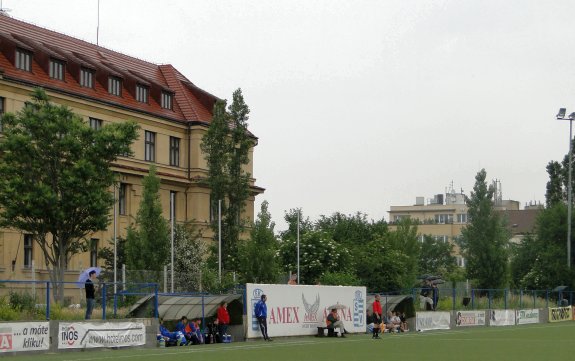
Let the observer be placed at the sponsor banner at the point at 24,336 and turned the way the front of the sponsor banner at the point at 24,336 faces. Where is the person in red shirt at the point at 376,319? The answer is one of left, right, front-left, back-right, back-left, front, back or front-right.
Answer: back-left

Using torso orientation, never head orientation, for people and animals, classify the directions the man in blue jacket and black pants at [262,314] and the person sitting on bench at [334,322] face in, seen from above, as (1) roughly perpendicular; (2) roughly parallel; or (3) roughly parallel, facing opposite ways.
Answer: roughly parallel

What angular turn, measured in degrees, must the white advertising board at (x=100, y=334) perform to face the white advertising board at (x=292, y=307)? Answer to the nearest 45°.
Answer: approximately 135° to its left

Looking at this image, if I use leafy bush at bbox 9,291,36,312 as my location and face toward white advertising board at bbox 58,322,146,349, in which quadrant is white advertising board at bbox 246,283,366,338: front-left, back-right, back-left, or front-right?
front-left

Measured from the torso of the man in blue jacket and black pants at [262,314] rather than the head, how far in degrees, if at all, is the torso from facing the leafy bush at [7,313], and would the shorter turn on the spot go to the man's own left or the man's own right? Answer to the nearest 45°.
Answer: approximately 90° to the man's own right

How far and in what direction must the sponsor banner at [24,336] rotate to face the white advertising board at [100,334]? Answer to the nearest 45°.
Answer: approximately 135° to its left

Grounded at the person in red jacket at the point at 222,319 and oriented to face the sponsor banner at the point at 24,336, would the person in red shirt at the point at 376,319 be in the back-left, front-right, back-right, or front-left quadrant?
back-left

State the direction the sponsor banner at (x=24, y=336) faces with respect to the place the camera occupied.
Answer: facing the viewer

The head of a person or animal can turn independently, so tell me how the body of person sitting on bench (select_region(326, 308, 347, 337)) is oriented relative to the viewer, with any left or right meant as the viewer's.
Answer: facing the viewer and to the right of the viewer

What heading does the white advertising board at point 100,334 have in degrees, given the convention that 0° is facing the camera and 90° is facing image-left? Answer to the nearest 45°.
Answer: approximately 0°

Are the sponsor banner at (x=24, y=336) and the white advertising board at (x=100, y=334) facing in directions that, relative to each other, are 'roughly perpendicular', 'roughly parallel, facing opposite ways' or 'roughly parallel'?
roughly parallel
